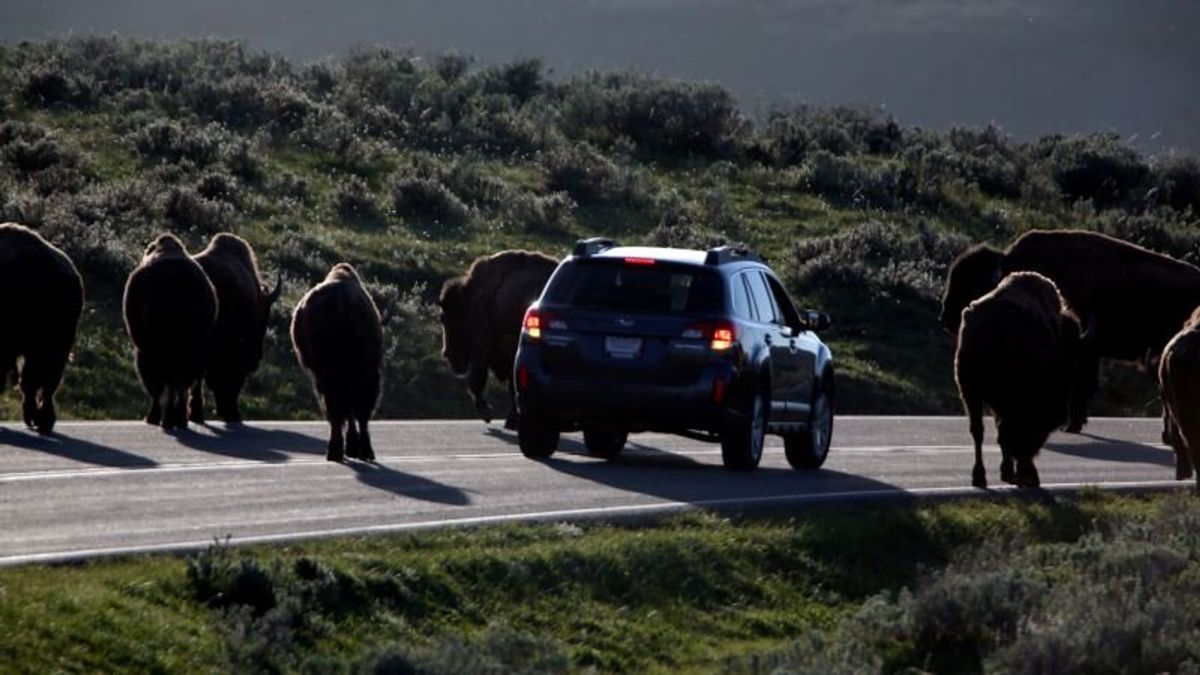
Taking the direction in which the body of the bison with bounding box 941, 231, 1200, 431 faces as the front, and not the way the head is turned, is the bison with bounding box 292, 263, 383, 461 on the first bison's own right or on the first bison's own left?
on the first bison's own left

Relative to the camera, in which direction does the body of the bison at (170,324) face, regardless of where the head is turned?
away from the camera

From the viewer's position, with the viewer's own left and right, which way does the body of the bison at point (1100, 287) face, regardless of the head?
facing to the left of the viewer

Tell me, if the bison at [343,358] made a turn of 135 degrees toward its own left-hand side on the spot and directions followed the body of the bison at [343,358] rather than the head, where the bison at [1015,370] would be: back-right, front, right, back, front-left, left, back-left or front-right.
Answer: back-left

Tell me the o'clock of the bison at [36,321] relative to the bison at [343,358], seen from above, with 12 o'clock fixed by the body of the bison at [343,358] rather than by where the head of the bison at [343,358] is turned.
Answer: the bison at [36,321] is roughly at 10 o'clock from the bison at [343,358].

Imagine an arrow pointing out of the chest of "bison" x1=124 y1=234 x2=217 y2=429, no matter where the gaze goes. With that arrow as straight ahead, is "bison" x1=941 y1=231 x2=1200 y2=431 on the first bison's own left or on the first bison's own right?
on the first bison's own right

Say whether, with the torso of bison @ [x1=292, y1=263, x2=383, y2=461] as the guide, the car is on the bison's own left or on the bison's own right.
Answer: on the bison's own right

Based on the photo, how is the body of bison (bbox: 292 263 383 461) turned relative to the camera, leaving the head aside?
away from the camera

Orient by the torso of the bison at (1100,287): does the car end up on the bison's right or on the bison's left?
on the bison's left

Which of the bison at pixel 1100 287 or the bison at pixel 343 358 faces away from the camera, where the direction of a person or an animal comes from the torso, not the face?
the bison at pixel 343 358
